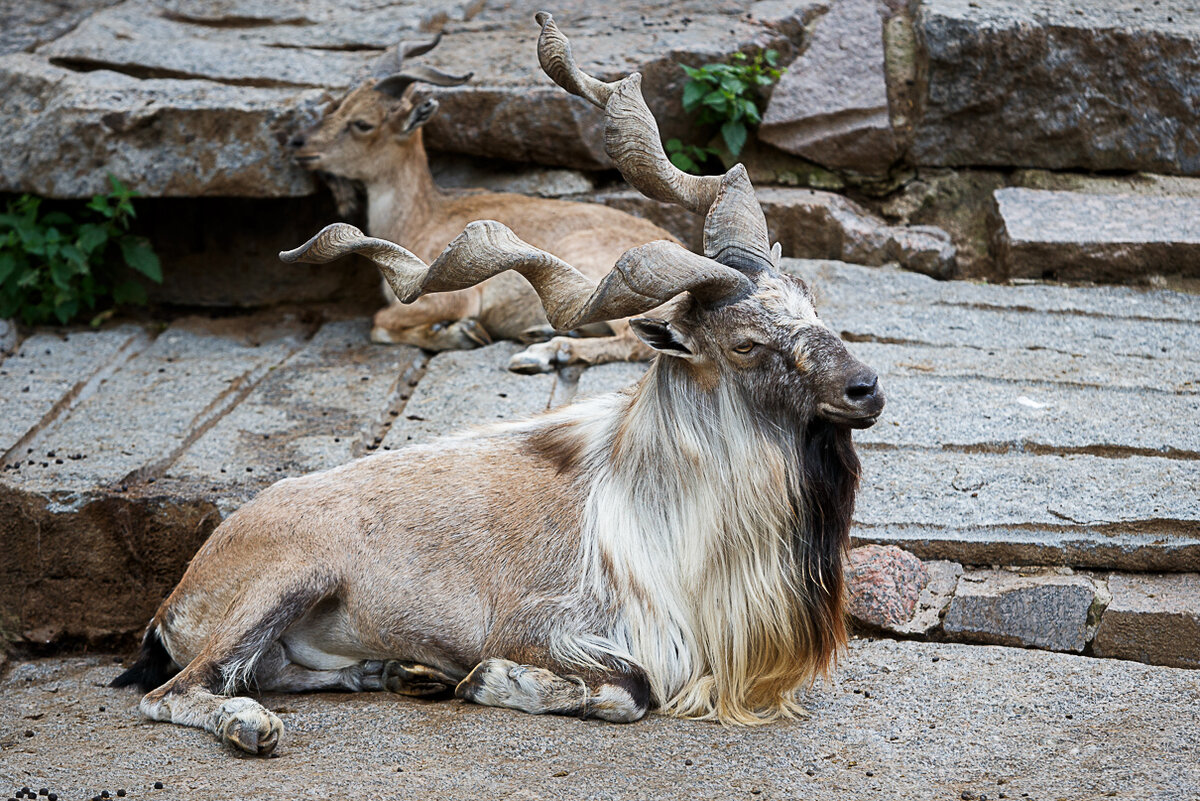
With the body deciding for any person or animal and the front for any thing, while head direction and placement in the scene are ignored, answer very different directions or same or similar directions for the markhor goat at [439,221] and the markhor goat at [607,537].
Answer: very different directions

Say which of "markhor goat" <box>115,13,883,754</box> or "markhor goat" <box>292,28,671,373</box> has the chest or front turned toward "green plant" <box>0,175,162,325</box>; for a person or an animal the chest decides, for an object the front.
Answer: "markhor goat" <box>292,28,671,373</box>

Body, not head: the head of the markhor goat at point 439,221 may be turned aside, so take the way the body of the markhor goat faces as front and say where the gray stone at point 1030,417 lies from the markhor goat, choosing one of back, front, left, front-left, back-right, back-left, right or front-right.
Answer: back-left

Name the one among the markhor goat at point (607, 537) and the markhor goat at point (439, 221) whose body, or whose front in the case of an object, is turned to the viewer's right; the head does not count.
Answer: the markhor goat at point (607, 537)

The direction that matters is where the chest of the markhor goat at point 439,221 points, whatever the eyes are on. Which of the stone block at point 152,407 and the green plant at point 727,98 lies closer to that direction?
the stone block

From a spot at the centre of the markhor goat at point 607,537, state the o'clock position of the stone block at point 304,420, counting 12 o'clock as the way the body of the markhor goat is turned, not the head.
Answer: The stone block is roughly at 8 o'clock from the markhor goat.

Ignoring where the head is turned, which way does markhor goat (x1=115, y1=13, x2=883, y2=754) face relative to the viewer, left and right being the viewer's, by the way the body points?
facing to the right of the viewer

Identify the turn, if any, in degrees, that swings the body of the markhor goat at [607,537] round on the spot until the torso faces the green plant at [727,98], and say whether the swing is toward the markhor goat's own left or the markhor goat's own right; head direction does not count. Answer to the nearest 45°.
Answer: approximately 90° to the markhor goat's own left

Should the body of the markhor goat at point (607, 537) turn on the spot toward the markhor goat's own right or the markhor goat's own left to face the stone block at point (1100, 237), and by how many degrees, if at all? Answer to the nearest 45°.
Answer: approximately 45° to the markhor goat's own left

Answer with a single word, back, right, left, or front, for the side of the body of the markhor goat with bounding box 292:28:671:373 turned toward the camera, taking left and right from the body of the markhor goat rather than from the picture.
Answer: left

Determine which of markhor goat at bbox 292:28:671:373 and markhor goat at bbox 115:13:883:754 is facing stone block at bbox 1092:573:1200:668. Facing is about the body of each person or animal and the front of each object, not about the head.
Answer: markhor goat at bbox 115:13:883:754
